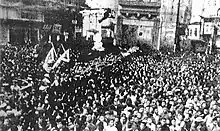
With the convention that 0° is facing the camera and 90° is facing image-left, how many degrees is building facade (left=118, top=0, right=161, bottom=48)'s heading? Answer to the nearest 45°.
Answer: approximately 0°
